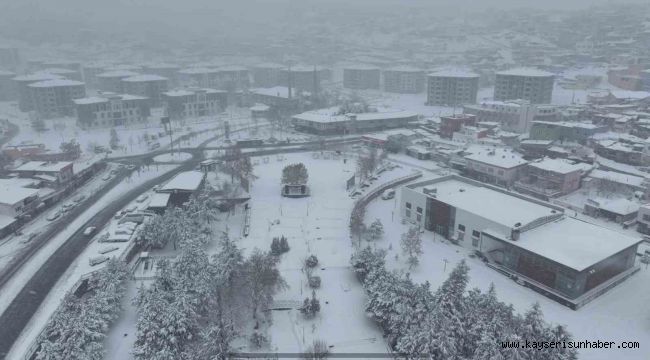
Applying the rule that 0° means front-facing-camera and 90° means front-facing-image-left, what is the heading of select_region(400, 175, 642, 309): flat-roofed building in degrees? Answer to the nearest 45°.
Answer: approximately 45°

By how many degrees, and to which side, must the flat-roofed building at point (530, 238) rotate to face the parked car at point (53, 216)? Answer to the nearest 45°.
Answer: approximately 45° to its right

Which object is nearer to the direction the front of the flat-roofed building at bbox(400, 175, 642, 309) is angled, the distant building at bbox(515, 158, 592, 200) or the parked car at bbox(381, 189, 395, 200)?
the parked car

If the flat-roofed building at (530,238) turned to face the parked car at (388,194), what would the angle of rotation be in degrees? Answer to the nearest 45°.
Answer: approximately 90° to its right

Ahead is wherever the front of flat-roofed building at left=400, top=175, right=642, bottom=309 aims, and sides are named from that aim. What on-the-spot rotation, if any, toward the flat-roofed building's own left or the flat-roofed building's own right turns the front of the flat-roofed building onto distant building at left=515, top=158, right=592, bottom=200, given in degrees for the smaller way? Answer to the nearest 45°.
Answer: approximately 135° to the flat-roofed building's own right

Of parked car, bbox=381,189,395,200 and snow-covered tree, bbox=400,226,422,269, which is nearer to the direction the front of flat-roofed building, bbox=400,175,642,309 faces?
the snow-covered tree

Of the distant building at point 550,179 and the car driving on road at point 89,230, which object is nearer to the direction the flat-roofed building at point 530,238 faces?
the car driving on road
